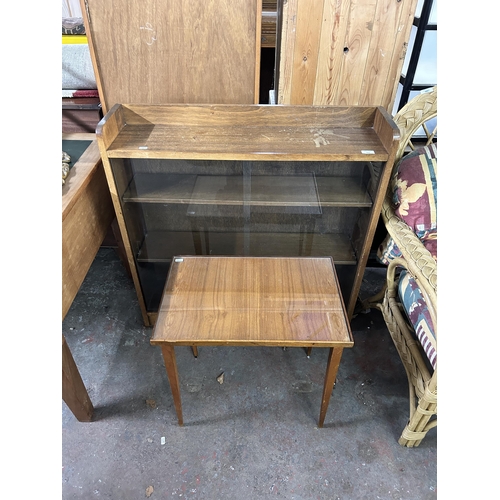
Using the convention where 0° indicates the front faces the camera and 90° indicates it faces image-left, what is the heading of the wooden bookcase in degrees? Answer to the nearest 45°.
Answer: approximately 0°

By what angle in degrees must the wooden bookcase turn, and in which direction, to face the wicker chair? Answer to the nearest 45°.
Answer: approximately 45° to its left
